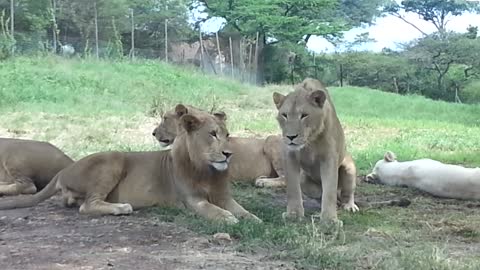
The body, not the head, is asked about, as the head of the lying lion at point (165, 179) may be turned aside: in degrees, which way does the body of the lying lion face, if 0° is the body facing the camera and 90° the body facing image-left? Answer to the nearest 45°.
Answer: approximately 270°

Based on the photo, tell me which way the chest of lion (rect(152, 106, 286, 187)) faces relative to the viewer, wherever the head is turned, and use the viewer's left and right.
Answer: facing to the left of the viewer

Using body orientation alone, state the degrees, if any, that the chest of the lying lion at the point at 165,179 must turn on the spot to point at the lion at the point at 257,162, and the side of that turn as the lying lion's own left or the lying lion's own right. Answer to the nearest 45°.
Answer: approximately 45° to the lying lion's own left

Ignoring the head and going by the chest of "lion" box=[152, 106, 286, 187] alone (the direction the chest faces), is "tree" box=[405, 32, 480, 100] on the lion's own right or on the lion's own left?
on the lion's own right

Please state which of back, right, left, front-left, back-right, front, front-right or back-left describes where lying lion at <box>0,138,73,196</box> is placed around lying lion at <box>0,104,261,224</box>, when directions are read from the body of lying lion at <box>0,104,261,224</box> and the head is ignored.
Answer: back-left

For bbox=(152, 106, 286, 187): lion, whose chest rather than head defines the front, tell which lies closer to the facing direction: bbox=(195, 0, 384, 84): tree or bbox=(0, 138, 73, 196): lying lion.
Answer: the lying lion

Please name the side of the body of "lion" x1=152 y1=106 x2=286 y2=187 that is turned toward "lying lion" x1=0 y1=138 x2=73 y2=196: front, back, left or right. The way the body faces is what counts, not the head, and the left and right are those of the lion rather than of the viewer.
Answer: front

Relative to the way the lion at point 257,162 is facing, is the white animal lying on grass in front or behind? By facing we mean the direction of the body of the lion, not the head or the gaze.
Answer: behind

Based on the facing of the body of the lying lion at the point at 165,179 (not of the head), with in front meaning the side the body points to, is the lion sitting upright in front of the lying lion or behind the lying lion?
in front

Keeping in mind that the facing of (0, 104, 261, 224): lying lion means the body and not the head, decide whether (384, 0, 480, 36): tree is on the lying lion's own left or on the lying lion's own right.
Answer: on the lying lion's own left

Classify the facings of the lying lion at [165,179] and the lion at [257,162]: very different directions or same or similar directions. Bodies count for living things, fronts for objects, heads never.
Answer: very different directions

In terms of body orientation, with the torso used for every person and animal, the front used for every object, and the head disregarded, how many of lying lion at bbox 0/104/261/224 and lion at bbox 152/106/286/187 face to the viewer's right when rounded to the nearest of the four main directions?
1
